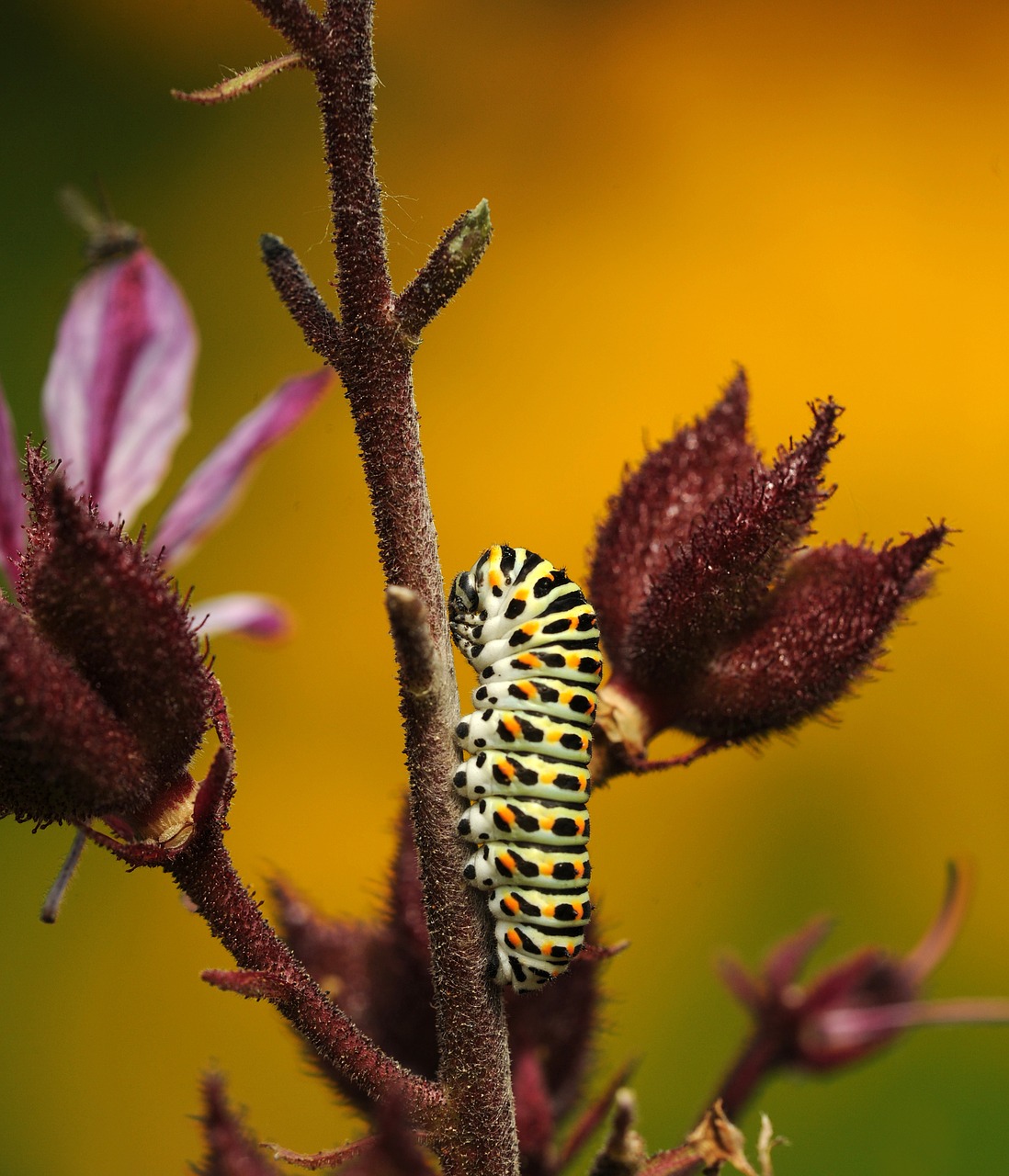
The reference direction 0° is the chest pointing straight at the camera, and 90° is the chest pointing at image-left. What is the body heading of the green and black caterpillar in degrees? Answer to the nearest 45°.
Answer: approximately 90°
